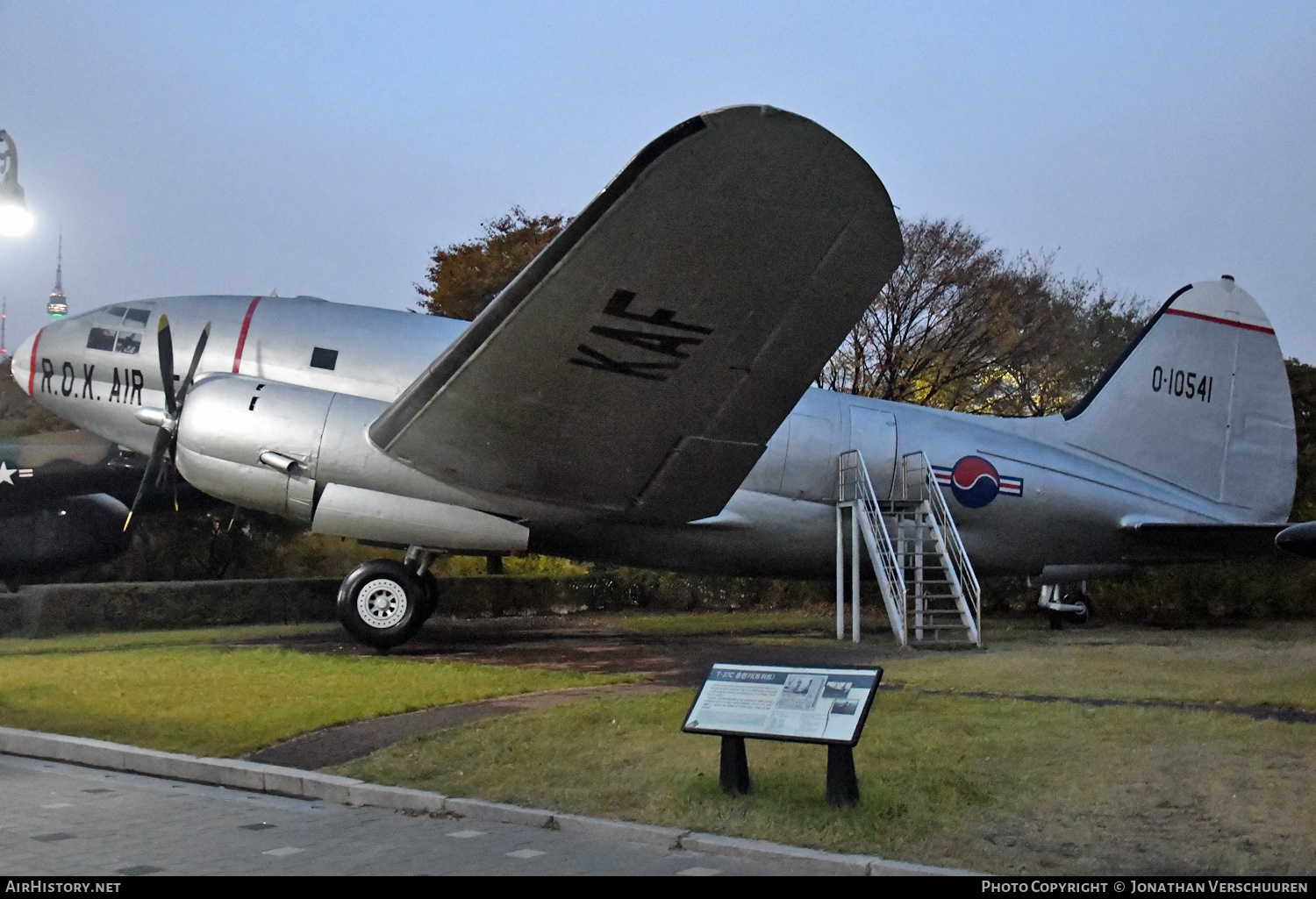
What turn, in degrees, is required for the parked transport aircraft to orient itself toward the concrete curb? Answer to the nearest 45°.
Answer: approximately 90° to its left

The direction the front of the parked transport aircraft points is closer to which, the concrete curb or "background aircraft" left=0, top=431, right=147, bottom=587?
the background aircraft

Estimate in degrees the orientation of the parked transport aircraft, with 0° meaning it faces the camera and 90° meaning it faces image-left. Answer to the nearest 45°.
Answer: approximately 90°

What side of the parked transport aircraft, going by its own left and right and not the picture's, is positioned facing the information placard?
left

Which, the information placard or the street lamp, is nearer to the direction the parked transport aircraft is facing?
the street lamp

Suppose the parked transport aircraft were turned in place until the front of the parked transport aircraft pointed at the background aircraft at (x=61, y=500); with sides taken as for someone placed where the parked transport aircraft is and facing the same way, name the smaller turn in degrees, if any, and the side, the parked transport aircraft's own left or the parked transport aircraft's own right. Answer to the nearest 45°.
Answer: approximately 45° to the parked transport aircraft's own right
